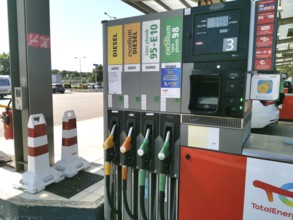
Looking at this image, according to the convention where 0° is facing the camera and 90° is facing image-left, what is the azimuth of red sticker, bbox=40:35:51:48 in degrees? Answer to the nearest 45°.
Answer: approximately 0°

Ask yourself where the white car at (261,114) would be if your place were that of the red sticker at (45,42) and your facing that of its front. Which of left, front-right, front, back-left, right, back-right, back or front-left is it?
left

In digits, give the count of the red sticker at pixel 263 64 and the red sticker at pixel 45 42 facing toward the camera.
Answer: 2

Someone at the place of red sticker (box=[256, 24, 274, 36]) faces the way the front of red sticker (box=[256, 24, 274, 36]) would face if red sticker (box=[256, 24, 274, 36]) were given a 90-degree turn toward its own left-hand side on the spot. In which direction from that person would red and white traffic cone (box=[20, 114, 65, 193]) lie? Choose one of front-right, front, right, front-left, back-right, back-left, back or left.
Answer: back

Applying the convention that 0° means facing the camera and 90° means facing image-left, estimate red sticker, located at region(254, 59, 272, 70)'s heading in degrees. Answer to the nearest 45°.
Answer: approximately 0°

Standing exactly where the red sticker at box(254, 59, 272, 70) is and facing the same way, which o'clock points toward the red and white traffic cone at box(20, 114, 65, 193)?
The red and white traffic cone is roughly at 3 o'clock from the red sticker.

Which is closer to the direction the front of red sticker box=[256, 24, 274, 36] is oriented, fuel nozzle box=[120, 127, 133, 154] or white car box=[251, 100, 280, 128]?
the fuel nozzle

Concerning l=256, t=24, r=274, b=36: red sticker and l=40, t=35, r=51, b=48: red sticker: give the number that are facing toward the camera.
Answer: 2

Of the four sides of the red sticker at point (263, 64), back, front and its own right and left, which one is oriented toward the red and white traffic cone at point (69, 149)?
right
